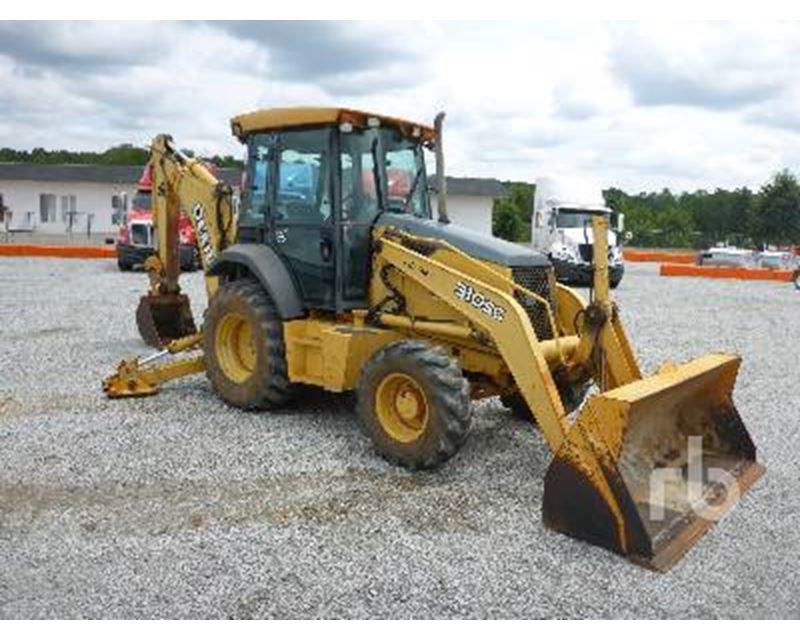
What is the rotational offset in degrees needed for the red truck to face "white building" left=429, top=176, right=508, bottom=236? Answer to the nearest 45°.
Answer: approximately 135° to its left

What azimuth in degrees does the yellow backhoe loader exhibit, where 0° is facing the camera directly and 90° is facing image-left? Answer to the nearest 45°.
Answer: approximately 315°

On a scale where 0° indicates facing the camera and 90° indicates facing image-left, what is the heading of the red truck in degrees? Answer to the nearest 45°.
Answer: approximately 0°

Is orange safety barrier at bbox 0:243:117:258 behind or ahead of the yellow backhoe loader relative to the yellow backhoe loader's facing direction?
behind

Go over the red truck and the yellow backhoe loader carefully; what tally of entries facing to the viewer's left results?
0

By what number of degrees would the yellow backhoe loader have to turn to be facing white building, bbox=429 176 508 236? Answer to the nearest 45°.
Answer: approximately 135° to its left

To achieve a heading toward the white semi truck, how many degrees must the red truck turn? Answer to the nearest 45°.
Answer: approximately 90° to its left

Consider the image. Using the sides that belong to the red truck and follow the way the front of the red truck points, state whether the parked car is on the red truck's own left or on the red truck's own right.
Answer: on the red truck's own left

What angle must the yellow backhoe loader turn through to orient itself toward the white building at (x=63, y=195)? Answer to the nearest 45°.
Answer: approximately 180°
